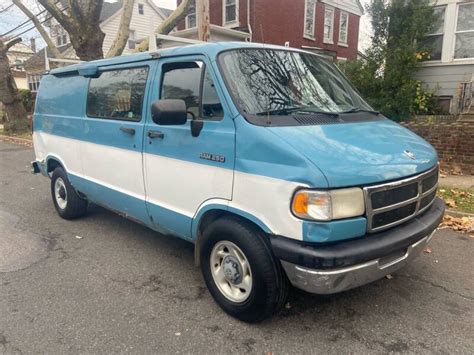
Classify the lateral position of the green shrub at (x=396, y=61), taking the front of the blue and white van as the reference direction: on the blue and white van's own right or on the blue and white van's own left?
on the blue and white van's own left

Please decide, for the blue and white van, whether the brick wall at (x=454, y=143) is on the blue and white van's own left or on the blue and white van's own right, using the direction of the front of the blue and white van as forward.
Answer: on the blue and white van's own left

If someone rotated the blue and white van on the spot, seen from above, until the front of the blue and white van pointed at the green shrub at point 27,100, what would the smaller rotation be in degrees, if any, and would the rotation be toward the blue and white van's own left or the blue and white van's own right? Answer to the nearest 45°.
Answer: approximately 180°

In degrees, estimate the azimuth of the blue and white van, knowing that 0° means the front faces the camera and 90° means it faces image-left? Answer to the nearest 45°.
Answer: approximately 315°

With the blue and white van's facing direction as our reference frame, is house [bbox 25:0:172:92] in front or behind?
behind

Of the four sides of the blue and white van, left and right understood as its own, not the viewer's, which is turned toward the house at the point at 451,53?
left

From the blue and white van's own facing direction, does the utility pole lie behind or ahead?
behind

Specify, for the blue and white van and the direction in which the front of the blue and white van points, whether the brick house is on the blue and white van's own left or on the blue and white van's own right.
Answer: on the blue and white van's own left
